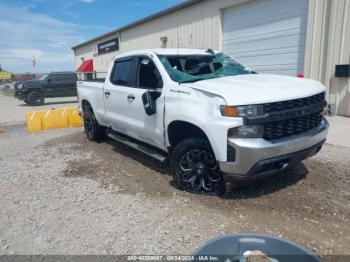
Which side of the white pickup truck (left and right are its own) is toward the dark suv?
back

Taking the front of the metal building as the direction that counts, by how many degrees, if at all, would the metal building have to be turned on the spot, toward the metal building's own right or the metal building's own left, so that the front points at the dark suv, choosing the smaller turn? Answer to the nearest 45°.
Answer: approximately 90° to the metal building's own right

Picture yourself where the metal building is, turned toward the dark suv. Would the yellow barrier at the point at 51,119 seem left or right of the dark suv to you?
left

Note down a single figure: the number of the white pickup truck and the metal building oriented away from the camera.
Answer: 0

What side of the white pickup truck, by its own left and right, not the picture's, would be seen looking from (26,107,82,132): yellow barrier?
back

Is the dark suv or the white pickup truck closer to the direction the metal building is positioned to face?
the white pickup truck

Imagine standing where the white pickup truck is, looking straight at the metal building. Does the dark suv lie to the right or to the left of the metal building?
left

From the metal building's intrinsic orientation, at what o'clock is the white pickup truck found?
The white pickup truck is roughly at 11 o'clock from the metal building.

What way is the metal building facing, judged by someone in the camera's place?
facing the viewer and to the left of the viewer

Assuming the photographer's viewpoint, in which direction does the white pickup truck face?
facing the viewer and to the right of the viewer

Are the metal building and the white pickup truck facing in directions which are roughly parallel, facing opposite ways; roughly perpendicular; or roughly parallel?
roughly perpendicular
